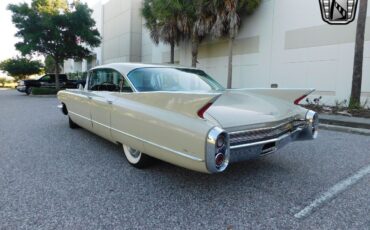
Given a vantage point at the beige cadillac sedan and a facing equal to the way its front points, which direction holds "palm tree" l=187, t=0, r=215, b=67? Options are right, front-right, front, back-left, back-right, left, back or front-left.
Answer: front-right

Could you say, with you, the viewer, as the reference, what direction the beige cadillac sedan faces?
facing away from the viewer and to the left of the viewer

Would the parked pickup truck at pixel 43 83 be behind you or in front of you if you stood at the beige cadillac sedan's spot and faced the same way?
in front

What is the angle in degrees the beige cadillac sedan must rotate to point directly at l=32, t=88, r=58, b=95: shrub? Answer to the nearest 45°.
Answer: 0° — it already faces it

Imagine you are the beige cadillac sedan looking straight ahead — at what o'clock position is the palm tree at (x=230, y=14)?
The palm tree is roughly at 2 o'clock from the beige cadillac sedan.

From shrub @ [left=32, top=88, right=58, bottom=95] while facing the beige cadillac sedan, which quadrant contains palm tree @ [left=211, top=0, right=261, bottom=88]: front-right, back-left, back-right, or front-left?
front-left

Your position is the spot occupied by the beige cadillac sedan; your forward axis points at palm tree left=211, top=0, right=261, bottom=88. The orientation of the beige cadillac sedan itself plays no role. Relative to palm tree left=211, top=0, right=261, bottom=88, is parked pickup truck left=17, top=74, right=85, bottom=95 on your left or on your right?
left

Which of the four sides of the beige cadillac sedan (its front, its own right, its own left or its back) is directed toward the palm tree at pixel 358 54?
right

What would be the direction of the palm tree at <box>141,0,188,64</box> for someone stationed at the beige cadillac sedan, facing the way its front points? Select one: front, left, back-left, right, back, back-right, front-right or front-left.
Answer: front-right

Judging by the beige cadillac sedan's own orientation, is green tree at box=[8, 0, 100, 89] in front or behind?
in front

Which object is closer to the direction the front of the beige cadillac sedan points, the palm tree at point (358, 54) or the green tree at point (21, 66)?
the green tree

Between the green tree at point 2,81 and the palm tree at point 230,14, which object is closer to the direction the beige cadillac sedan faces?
the green tree

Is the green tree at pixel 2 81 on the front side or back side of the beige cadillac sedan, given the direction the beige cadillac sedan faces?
on the front side
